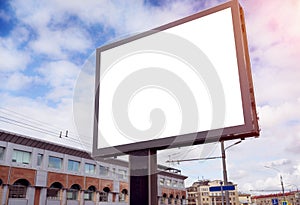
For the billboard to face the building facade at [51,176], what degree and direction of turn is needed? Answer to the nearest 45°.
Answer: approximately 90° to its right

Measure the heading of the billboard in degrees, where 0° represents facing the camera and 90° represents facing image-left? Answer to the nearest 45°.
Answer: approximately 45°

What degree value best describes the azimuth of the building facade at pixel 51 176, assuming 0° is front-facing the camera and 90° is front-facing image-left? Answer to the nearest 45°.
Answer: approximately 315°
